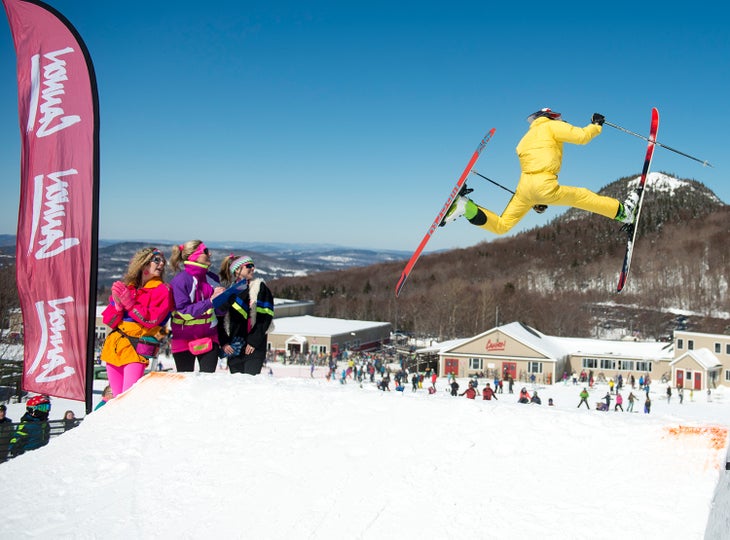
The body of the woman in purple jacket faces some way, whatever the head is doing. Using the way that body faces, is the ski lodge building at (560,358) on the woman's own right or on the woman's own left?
on the woman's own left

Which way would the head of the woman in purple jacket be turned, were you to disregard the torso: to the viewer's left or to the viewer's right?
to the viewer's right

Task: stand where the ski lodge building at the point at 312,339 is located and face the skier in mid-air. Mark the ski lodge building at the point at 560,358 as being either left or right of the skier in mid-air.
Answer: left

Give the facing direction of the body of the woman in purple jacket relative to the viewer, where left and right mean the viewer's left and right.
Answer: facing the viewer and to the right of the viewer
